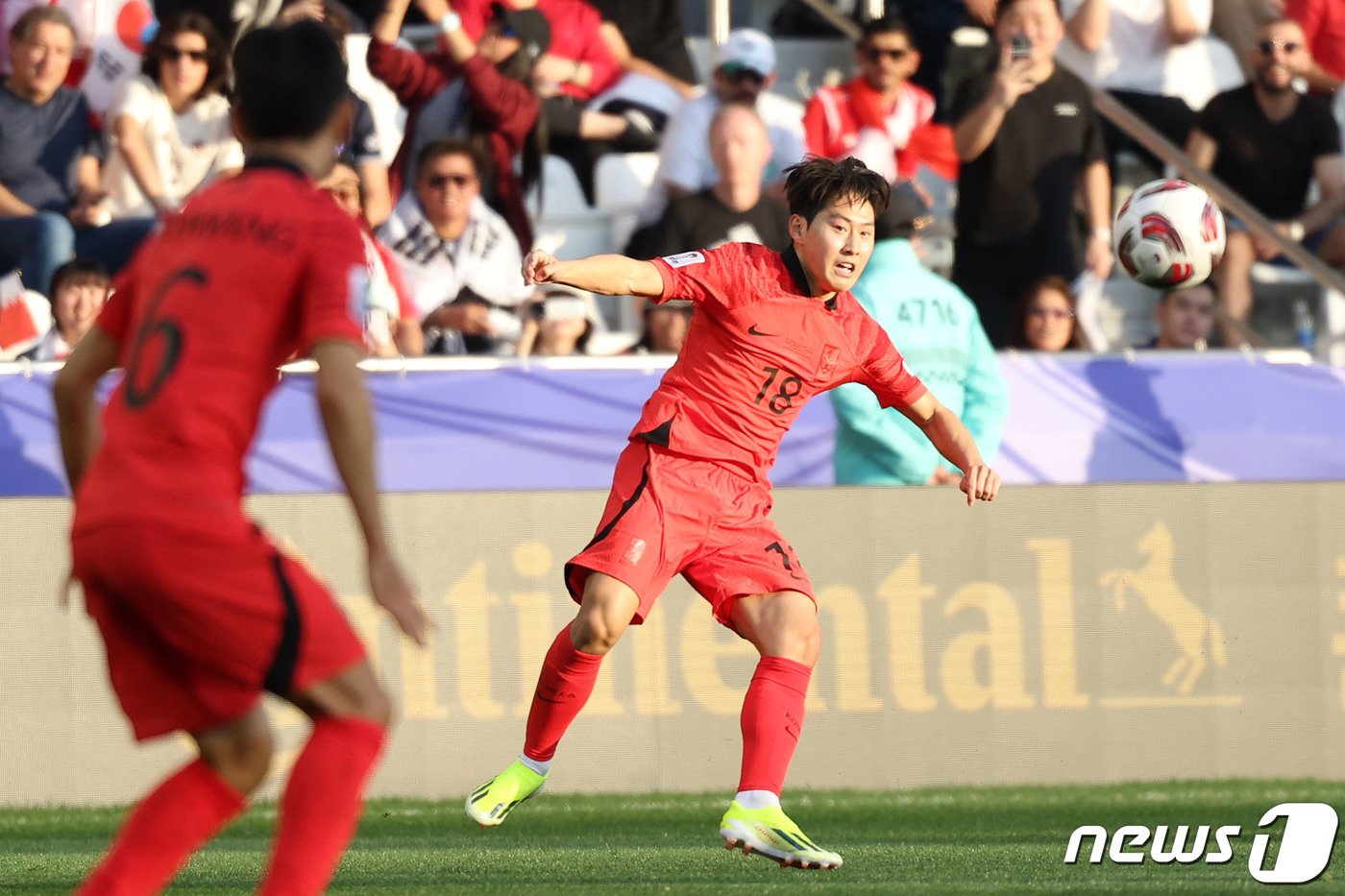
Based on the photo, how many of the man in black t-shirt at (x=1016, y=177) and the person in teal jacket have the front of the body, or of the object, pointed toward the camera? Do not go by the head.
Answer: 1

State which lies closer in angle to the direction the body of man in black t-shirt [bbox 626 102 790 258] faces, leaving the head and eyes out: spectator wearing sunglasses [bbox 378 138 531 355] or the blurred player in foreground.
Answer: the blurred player in foreground

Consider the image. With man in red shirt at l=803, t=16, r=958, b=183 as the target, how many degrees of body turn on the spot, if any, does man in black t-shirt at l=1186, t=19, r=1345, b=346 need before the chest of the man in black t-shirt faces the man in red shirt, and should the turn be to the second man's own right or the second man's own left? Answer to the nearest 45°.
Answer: approximately 90° to the second man's own right

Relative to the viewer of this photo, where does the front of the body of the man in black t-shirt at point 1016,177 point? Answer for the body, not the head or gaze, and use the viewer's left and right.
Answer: facing the viewer

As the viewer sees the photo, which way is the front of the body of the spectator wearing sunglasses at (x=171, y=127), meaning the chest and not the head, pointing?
toward the camera

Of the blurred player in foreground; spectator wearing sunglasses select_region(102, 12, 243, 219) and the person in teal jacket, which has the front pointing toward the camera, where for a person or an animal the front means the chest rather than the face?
the spectator wearing sunglasses

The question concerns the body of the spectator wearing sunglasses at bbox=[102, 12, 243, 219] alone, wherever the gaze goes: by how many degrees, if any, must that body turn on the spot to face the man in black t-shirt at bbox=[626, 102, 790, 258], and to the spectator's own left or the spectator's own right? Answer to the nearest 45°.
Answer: approximately 90° to the spectator's own left

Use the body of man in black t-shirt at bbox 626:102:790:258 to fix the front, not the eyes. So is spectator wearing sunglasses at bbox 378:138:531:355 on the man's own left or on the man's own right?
on the man's own right

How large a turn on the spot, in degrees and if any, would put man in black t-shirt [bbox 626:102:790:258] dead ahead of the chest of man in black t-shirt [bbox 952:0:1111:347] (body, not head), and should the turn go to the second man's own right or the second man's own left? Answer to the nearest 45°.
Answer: approximately 45° to the second man's own right

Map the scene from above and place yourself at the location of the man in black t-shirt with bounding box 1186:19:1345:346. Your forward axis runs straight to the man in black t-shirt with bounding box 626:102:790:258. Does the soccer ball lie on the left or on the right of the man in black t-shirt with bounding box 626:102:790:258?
left

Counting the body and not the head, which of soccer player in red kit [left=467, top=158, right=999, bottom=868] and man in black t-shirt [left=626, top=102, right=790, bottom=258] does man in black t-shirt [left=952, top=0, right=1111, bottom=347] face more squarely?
the soccer player in red kit

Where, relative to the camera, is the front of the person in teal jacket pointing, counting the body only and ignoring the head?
away from the camera

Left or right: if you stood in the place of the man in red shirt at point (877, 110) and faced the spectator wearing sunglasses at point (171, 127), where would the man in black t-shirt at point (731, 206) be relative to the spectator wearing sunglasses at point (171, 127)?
left

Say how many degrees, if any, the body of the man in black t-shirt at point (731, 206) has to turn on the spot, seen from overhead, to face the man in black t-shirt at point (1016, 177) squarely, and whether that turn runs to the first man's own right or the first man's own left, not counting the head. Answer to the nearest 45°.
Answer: approximately 90° to the first man's own left

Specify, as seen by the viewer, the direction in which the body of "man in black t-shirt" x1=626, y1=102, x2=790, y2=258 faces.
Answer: toward the camera

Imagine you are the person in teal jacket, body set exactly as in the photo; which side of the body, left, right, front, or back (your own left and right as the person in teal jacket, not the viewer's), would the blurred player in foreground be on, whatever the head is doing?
back
